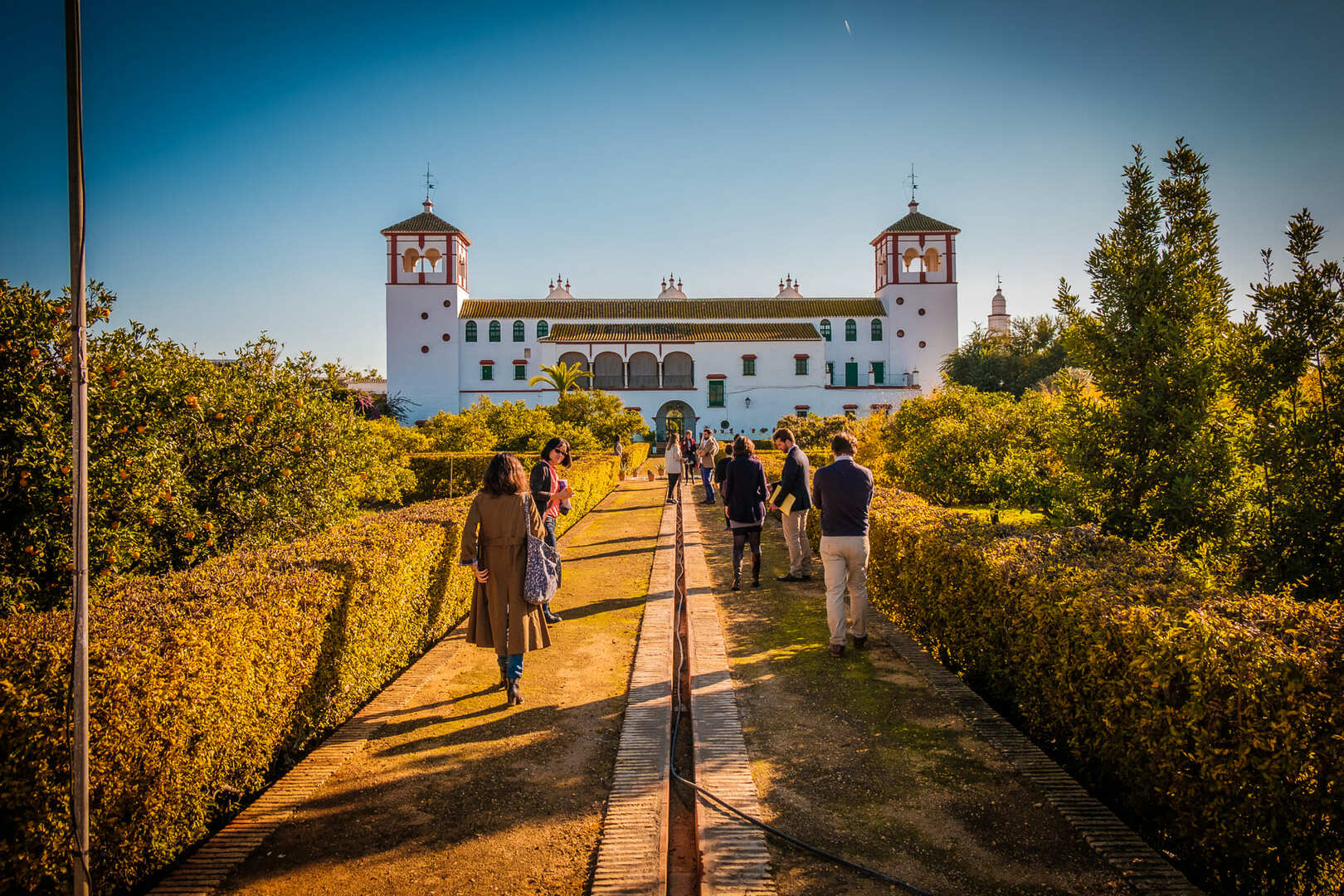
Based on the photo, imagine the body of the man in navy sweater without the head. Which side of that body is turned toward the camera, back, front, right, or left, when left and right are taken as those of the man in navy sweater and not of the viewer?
back

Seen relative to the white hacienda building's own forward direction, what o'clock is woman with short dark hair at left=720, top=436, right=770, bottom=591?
The woman with short dark hair is roughly at 12 o'clock from the white hacienda building.

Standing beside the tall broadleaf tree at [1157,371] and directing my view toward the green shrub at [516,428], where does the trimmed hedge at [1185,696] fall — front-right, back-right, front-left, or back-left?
back-left

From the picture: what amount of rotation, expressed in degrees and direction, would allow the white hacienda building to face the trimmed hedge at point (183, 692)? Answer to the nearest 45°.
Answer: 0° — it already faces it

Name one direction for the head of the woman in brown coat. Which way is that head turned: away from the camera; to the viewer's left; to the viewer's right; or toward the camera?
away from the camera

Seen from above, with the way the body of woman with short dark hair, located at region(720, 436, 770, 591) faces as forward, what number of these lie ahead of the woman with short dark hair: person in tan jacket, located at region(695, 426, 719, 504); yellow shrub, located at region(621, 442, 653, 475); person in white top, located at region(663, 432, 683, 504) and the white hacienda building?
4

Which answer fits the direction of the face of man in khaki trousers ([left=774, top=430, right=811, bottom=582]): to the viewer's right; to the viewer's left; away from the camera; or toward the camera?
to the viewer's left

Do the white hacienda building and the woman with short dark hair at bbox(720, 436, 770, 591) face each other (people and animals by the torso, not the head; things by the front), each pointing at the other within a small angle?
yes
